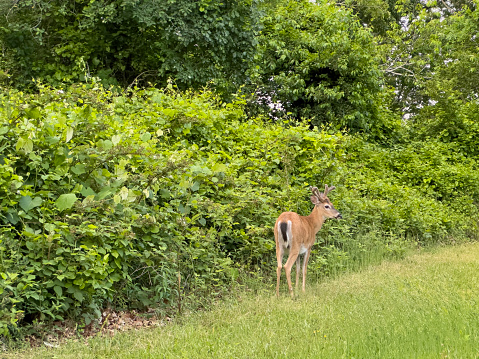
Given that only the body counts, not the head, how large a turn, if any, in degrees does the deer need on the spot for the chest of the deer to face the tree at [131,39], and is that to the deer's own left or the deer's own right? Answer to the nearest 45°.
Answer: approximately 90° to the deer's own left

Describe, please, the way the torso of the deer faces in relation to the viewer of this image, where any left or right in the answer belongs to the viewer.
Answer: facing away from the viewer and to the right of the viewer

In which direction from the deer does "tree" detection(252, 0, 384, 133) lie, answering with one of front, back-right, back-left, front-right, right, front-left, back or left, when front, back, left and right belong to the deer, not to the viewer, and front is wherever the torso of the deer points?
front-left

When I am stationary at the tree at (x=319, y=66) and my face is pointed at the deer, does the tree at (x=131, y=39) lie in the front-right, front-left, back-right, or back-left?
front-right

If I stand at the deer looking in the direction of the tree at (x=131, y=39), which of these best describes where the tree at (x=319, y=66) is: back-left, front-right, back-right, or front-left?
front-right
